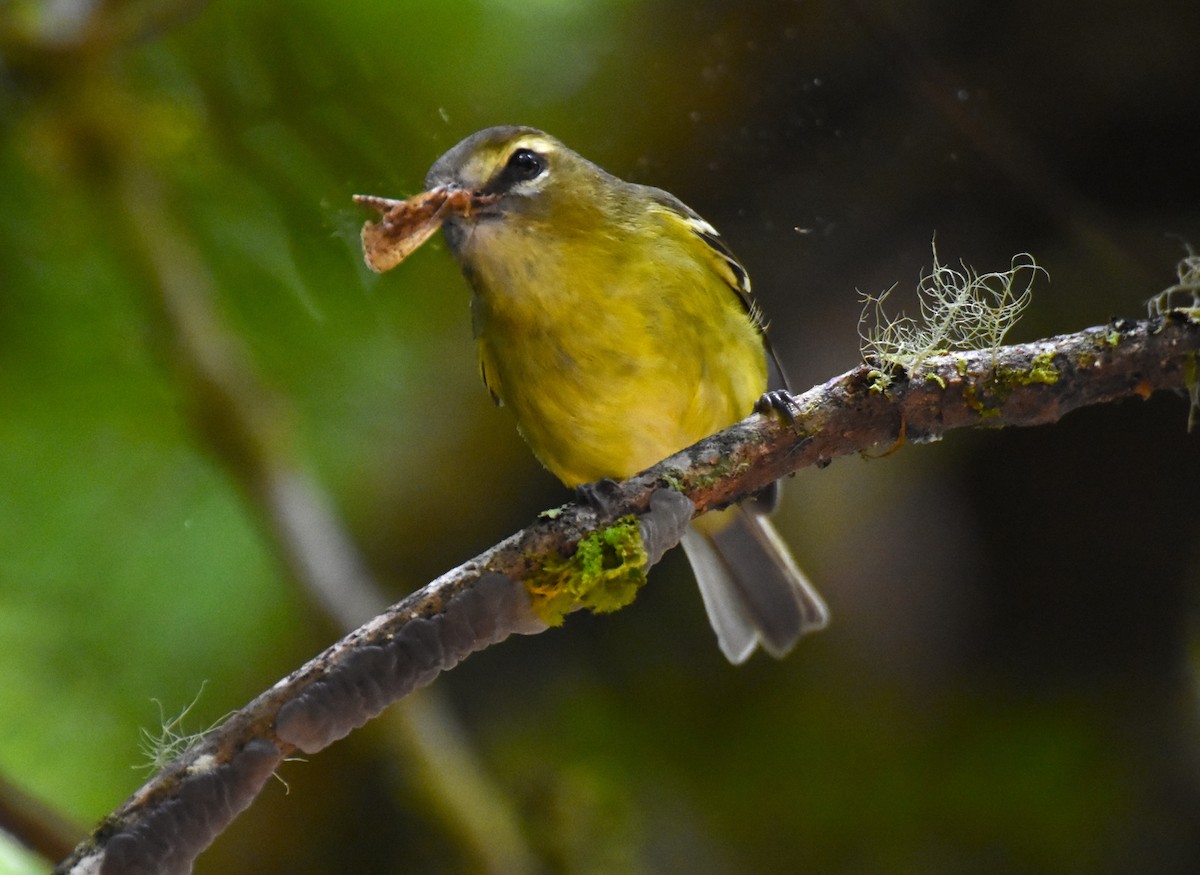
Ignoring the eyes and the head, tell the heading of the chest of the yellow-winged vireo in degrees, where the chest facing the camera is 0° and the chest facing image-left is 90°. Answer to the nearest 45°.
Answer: approximately 45°
